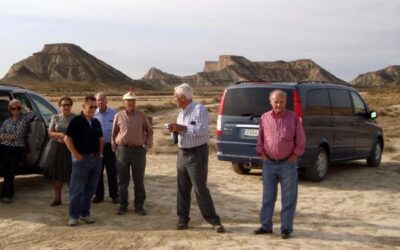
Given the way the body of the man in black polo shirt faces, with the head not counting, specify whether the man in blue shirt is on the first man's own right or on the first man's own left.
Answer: on the first man's own left

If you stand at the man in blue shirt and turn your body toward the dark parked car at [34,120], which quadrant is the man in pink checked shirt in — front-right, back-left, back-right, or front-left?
back-left

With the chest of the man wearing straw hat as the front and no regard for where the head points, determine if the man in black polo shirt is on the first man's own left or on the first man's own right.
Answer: on the first man's own right

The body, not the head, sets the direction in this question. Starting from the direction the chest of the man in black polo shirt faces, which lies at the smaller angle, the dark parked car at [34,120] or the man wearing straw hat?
the man wearing straw hat

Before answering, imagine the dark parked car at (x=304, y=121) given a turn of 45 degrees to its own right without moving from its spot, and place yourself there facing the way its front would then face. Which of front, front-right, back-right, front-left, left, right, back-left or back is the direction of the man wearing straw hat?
back-right

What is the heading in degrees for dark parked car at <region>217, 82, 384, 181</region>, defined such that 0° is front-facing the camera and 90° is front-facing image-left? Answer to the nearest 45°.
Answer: approximately 225°

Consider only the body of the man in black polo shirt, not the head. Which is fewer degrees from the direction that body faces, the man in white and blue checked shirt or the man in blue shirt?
the man in white and blue checked shirt

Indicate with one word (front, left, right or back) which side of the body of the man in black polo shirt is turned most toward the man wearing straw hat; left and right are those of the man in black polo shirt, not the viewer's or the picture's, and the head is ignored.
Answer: left

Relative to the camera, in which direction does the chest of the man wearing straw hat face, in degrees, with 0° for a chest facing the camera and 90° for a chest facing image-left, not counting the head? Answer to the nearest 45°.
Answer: approximately 0°

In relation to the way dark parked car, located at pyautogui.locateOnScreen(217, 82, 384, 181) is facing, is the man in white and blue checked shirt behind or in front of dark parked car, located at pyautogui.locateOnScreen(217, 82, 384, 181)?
behind

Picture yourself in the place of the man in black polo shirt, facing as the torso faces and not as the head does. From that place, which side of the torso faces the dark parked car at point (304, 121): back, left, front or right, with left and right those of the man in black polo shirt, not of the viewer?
left

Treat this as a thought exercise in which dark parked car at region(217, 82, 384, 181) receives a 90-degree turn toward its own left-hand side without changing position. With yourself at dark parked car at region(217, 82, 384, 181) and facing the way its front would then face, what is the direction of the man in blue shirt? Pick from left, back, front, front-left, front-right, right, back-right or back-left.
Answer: left

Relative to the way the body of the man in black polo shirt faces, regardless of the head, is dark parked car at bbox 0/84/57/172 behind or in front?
behind
